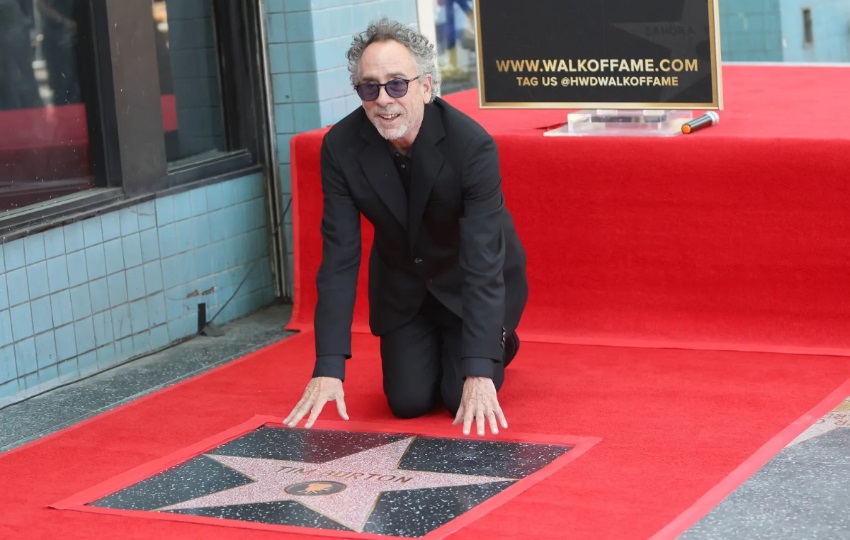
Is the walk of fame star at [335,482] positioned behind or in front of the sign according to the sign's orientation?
in front

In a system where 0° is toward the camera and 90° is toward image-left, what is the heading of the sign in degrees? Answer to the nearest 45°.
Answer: approximately 0°

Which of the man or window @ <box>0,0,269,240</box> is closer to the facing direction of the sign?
the man

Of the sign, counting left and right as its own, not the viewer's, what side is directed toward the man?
front

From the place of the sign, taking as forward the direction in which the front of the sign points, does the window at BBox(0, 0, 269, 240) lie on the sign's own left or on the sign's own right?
on the sign's own right

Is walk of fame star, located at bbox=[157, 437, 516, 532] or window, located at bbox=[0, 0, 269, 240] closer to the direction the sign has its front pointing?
the walk of fame star
